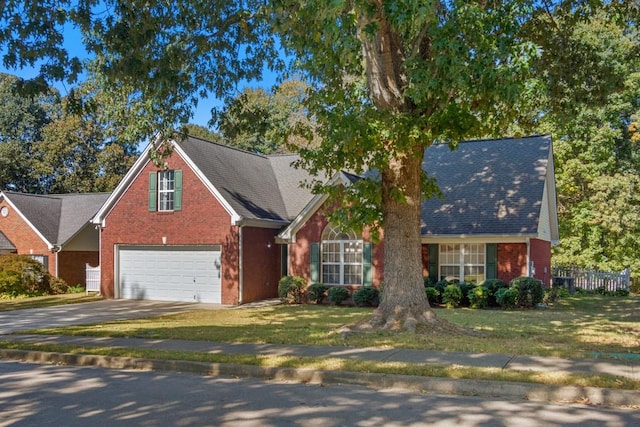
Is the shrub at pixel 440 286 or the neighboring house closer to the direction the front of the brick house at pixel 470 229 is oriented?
the shrub

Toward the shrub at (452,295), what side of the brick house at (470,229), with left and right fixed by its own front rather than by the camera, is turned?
front

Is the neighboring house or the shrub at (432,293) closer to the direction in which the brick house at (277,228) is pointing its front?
the shrub

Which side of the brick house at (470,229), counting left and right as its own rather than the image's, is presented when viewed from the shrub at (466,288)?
front

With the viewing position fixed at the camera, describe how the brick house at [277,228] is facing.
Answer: facing the viewer

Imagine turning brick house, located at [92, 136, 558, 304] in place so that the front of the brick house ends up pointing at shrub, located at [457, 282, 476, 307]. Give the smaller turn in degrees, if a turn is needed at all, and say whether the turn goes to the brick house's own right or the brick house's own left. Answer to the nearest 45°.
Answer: approximately 45° to the brick house's own left

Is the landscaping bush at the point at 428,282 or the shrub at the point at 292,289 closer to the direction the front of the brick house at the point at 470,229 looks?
the landscaping bush

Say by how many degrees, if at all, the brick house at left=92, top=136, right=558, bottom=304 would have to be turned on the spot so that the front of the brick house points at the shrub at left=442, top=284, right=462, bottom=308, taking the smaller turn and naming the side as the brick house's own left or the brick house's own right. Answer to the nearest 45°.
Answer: approximately 45° to the brick house's own left

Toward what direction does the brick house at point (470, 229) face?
toward the camera
